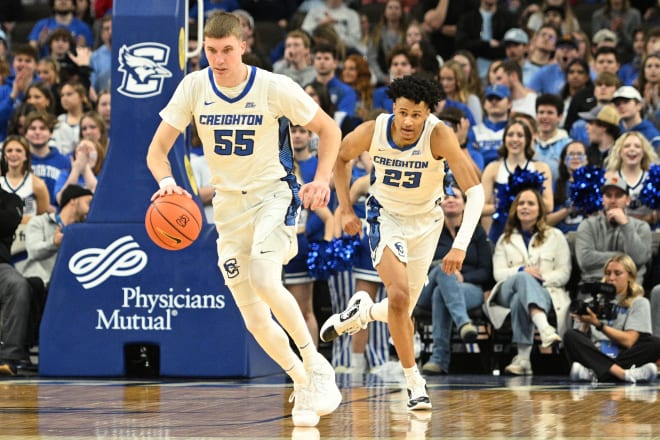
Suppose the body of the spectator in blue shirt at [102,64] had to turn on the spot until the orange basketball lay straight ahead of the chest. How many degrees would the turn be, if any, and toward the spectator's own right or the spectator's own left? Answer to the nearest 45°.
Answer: approximately 45° to the spectator's own right

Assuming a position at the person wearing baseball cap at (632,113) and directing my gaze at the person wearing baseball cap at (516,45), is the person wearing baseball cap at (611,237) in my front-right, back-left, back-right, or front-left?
back-left

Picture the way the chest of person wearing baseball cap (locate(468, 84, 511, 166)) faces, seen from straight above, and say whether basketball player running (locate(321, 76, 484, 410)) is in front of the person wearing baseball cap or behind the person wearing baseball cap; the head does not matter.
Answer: in front

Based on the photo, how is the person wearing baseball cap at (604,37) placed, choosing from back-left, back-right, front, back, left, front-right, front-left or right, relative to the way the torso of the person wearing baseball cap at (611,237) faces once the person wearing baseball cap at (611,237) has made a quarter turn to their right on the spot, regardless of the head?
right

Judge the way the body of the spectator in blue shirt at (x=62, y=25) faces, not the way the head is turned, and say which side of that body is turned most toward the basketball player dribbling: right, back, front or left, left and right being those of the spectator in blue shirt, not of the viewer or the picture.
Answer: front

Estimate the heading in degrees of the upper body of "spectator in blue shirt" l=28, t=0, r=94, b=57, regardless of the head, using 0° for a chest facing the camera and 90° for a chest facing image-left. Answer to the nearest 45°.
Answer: approximately 0°

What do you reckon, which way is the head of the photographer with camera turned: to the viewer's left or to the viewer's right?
to the viewer's left

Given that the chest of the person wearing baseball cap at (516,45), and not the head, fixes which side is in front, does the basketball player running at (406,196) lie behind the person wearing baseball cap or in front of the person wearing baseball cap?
in front
